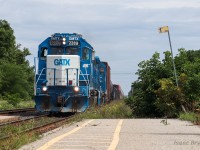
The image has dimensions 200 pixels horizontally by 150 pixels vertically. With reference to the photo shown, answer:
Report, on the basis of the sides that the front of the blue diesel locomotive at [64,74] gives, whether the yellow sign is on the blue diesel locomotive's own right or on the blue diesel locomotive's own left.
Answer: on the blue diesel locomotive's own left

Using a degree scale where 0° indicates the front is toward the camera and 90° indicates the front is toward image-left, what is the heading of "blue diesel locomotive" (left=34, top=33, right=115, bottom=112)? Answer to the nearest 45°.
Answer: approximately 0°

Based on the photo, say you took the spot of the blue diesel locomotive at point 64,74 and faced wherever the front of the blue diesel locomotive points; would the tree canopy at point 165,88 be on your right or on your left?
on your left
